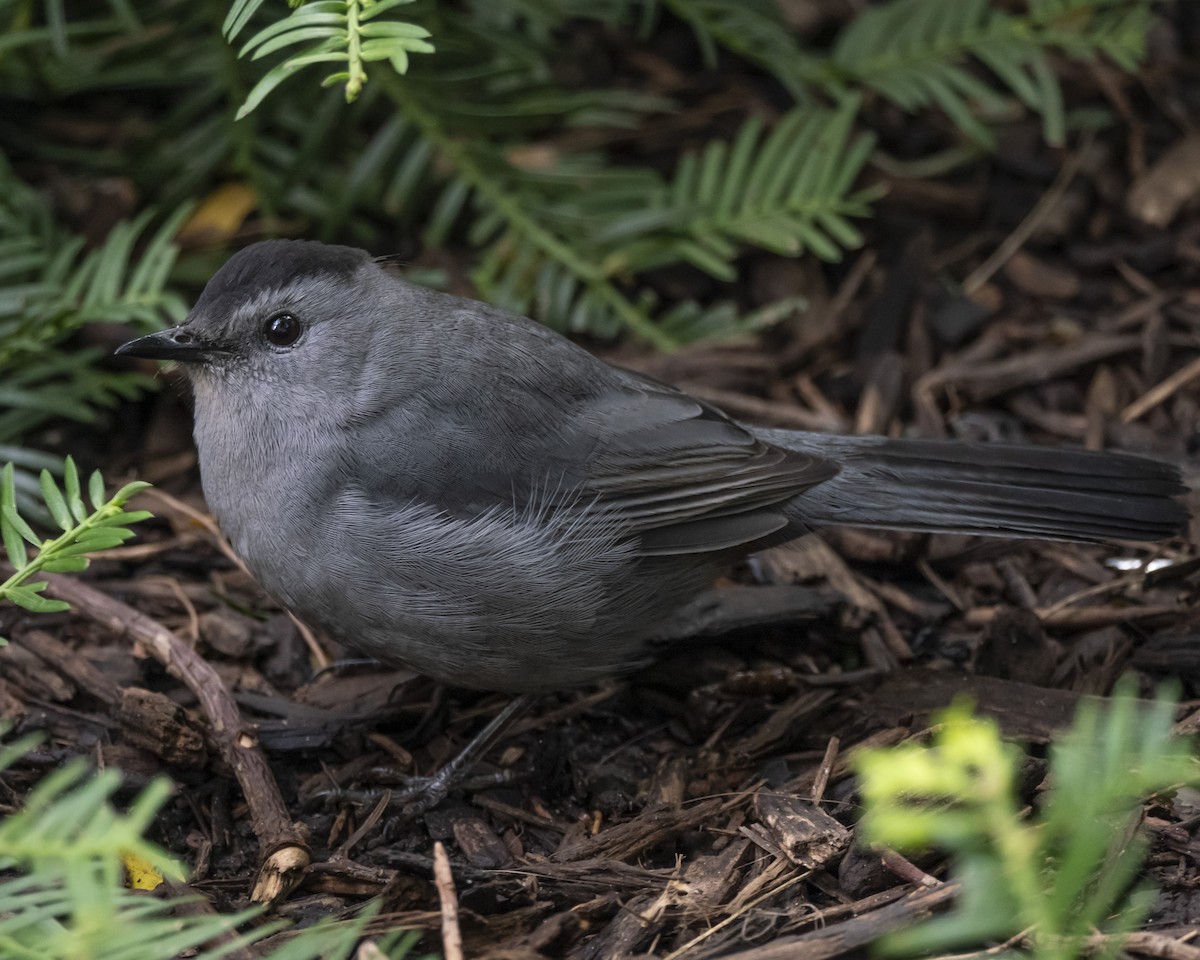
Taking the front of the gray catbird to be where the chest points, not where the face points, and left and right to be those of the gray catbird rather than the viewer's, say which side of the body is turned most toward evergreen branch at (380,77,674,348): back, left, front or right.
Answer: right

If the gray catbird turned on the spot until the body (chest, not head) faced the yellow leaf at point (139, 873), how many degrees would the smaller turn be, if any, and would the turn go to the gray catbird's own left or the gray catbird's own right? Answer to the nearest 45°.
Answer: approximately 45° to the gray catbird's own left

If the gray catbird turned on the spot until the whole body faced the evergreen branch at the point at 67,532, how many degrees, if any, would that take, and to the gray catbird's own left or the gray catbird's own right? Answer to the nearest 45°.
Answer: approximately 45° to the gray catbird's own left

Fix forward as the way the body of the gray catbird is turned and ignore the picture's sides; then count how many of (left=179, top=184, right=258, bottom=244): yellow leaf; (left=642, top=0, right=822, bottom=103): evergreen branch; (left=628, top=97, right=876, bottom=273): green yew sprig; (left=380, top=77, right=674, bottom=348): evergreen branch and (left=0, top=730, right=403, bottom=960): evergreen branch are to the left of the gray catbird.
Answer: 1

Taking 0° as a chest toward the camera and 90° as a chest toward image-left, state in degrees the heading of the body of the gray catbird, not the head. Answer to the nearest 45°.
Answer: approximately 90°

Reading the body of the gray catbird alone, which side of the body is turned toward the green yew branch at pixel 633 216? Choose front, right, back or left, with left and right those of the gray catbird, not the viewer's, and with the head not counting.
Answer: right

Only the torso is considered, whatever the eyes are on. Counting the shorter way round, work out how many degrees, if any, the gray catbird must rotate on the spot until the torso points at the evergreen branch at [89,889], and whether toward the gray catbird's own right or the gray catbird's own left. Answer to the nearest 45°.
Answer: approximately 90° to the gray catbird's own left

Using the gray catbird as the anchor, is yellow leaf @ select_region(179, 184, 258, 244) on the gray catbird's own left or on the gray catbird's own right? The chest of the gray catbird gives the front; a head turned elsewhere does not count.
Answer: on the gray catbird's own right

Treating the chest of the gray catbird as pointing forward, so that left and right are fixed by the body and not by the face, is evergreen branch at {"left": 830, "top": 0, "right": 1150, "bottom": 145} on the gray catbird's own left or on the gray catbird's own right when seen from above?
on the gray catbird's own right

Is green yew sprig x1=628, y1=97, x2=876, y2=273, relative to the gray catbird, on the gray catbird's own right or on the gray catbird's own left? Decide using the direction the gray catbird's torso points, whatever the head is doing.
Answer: on the gray catbird's own right
